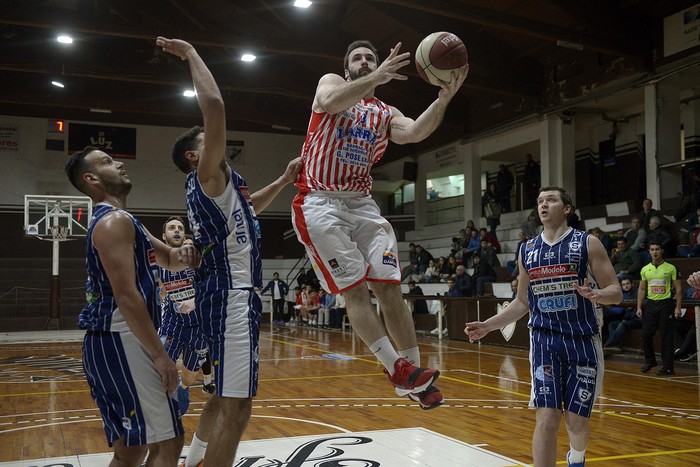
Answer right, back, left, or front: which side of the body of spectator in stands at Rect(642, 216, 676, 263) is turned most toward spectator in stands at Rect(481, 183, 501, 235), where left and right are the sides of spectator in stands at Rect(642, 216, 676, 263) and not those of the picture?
right

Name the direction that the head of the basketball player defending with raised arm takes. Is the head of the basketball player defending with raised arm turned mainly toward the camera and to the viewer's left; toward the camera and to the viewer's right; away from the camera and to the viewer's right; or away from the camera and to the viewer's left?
away from the camera and to the viewer's right

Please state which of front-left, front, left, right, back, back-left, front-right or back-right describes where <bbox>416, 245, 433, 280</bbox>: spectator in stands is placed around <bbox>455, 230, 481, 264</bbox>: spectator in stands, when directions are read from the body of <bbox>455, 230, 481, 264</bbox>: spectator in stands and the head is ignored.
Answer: right

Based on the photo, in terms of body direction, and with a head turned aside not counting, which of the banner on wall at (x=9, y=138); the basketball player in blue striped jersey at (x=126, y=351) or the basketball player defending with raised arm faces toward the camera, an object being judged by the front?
the banner on wall

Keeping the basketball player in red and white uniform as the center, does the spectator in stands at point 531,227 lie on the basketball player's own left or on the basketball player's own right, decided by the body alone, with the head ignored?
on the basketball player's own left

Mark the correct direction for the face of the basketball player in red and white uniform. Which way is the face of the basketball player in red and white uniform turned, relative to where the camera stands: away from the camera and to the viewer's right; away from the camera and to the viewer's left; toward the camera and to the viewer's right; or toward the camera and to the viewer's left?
toward the camera and to the viewer's right

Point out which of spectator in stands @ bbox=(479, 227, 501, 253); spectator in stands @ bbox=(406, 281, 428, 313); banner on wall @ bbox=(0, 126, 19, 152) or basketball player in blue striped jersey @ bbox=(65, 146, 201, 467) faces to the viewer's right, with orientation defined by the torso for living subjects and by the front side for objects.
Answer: the basketball player in blue striped jersey

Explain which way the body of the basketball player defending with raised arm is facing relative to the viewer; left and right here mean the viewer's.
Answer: facing to the right of the viewer

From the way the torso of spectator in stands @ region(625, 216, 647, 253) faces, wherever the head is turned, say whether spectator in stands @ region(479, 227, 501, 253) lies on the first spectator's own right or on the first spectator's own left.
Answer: on the first spectator's own right

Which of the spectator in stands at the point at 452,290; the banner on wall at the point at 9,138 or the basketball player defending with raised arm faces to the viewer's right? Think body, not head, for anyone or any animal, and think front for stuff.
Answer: the basketball player defending with raised arm

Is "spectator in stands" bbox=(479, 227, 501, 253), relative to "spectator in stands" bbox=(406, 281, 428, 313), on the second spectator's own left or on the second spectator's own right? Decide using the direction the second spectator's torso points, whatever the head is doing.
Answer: on the second spectator's own left

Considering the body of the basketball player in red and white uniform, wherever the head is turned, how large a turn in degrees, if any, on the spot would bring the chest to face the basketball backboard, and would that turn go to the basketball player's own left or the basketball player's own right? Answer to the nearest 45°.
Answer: approximately 180°

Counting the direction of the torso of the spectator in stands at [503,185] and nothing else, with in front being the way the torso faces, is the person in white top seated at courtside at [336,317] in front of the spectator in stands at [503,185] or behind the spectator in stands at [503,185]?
in front

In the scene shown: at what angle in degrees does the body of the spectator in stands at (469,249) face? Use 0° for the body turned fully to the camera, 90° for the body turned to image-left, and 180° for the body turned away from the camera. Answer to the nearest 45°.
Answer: approximately 45°
